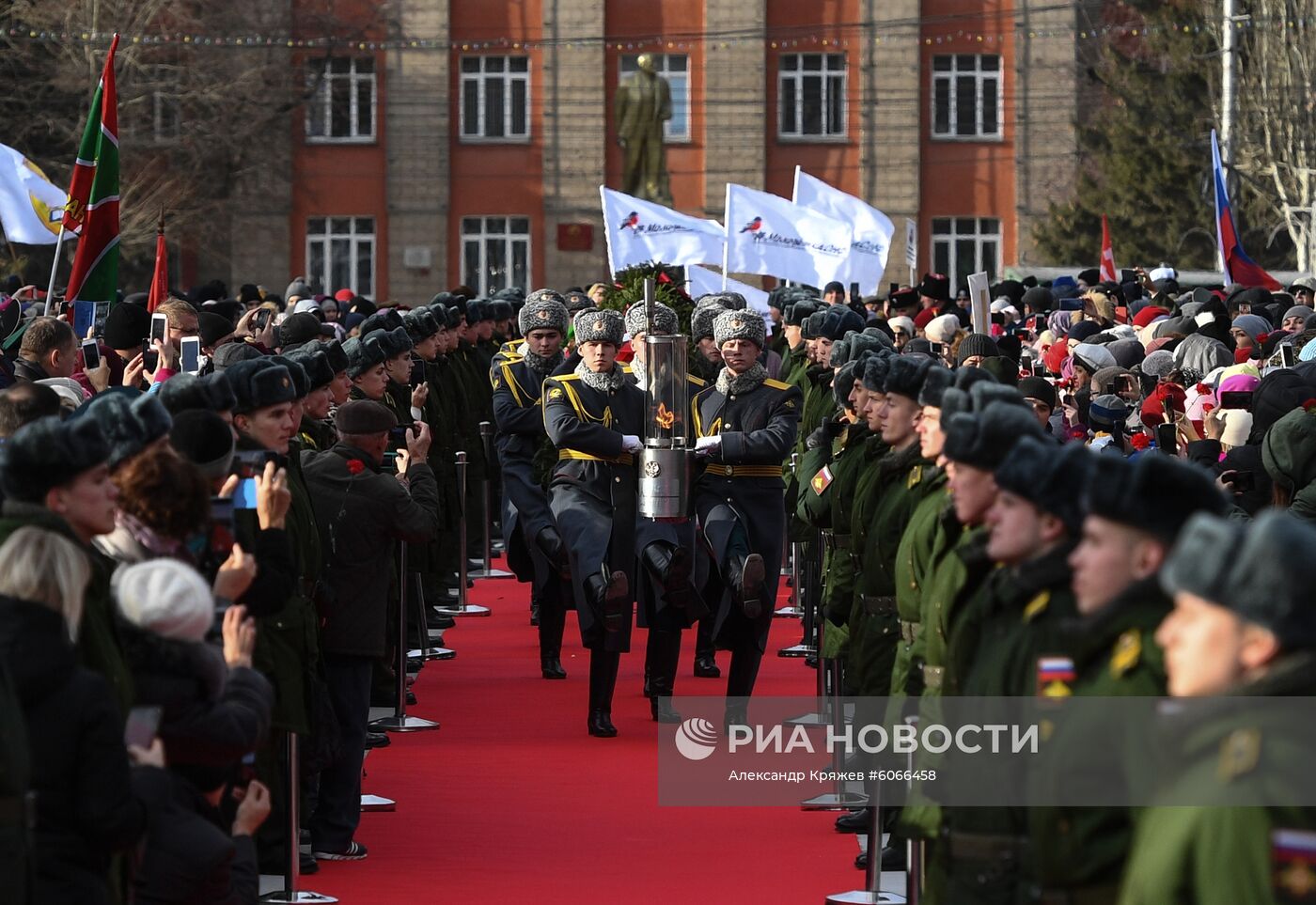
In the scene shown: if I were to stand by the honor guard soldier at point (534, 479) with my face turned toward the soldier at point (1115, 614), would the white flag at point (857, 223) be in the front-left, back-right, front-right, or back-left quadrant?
back-left

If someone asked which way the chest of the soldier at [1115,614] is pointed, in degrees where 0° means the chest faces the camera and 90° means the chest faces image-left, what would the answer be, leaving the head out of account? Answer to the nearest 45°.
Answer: approximately 90°

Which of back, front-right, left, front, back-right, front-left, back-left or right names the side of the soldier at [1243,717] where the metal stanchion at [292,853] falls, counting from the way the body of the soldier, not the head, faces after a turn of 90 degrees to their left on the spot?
back-right

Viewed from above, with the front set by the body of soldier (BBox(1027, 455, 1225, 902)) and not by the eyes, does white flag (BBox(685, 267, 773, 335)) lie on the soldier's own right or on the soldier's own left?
on the soldier's own right

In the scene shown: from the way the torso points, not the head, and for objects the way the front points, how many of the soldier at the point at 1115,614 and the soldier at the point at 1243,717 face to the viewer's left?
2

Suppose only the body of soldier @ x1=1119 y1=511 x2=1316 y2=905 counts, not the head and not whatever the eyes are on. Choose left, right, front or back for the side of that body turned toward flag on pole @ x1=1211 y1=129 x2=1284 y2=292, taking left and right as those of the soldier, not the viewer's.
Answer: right

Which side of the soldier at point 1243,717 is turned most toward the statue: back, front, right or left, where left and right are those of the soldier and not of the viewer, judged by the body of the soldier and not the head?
right

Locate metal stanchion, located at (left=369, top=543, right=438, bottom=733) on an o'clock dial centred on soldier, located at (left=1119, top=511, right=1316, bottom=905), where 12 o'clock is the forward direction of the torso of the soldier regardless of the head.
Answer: The metal stanchion is roughly at 2 o'clock from the soldier.

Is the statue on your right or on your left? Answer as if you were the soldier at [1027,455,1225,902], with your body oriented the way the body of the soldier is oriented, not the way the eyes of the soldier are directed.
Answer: on your right

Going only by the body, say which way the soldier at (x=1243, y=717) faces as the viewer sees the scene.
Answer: to the viewer's left

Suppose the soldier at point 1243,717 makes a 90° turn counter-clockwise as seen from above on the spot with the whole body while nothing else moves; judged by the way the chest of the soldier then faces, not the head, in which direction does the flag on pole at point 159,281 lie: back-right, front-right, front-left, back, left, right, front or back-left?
back-right
